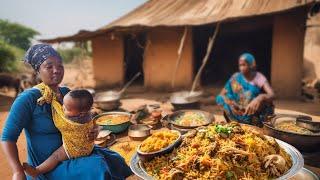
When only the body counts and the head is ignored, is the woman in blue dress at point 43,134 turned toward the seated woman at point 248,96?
no

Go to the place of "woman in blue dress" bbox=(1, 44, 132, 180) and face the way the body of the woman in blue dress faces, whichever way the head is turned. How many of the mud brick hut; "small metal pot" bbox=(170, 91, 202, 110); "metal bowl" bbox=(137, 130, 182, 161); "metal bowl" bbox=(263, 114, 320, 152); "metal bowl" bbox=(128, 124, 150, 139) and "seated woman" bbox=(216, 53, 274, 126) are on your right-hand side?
0

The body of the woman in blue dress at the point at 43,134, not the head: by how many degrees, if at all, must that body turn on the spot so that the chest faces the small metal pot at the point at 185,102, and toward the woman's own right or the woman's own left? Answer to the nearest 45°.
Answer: approximately 90° to the woman's own left

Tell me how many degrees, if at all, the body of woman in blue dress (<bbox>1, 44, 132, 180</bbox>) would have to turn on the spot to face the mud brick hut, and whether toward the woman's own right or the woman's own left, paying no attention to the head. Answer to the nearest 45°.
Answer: approximately 90° to the woman's own left

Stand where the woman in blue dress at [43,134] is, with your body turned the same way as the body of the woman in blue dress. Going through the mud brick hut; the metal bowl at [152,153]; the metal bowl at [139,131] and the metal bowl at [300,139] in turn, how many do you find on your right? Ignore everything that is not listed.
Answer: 0

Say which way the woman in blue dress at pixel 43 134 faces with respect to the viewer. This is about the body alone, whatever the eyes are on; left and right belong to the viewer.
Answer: facing the viewer and to the right of the viewer

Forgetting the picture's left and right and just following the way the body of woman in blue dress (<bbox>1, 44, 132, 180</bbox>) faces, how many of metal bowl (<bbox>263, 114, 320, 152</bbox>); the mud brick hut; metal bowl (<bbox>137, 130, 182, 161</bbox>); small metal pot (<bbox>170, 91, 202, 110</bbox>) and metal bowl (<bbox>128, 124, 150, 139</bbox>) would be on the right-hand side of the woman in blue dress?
0

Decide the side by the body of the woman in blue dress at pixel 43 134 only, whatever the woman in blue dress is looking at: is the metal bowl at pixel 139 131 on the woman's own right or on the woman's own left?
on the woman's own left

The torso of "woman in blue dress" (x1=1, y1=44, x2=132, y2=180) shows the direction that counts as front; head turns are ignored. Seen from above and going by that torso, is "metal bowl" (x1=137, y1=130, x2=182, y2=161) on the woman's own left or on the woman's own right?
on the woman's own left

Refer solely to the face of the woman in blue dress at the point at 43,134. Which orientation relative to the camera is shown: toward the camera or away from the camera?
toward the camera

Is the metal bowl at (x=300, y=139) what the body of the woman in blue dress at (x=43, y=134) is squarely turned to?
no
